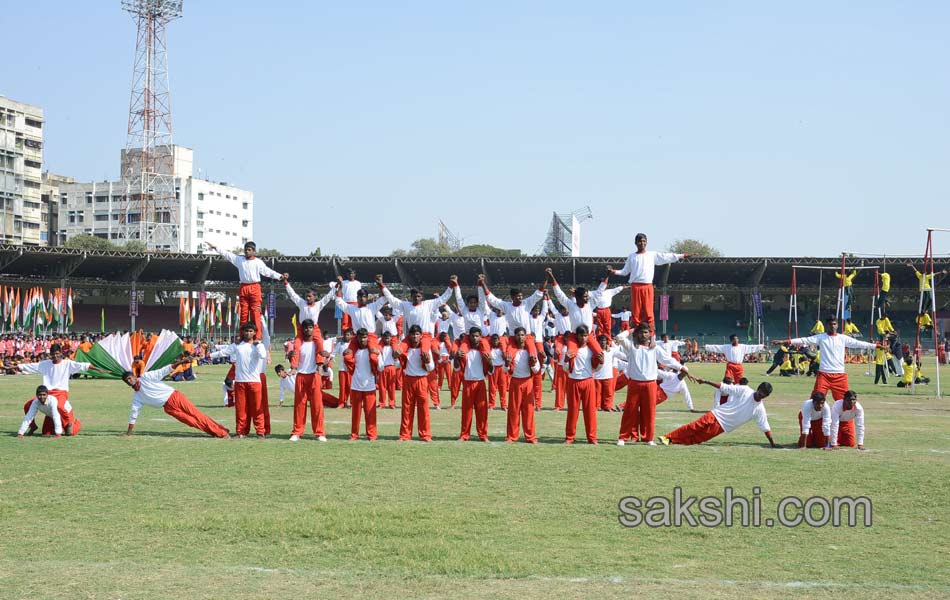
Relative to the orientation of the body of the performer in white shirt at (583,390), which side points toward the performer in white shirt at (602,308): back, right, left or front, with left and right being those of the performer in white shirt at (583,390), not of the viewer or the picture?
back

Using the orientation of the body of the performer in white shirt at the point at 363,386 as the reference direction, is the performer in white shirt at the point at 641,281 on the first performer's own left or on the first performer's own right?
on the first performer's own left

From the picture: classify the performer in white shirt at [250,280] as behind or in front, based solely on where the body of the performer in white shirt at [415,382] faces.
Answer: behind

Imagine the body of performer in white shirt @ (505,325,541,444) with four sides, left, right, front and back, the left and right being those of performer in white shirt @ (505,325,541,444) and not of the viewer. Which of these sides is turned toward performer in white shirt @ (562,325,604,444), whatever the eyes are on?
left

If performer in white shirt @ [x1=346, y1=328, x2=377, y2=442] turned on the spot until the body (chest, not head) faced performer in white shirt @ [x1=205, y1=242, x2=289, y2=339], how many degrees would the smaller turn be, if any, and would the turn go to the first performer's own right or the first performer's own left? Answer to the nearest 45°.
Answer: approximately 135° to the first performer's own right

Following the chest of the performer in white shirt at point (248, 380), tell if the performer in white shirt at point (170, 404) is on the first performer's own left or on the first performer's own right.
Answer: on the first performer's own right
